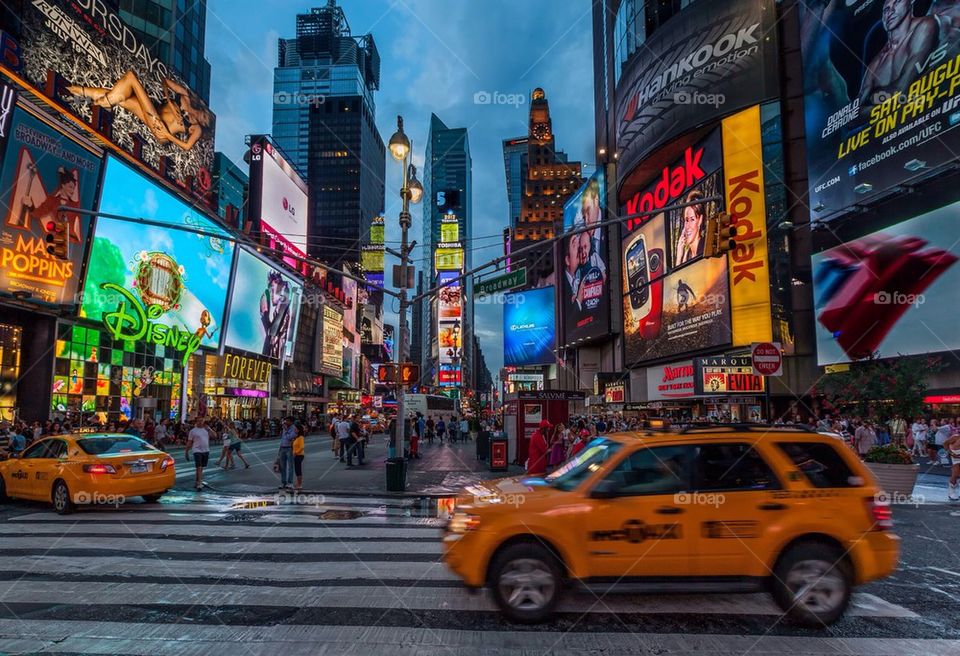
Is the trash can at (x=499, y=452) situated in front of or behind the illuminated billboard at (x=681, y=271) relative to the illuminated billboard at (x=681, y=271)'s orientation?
in front

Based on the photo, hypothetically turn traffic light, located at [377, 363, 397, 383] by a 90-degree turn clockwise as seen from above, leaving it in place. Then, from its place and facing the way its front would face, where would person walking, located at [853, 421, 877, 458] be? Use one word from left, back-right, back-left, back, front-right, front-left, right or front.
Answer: back

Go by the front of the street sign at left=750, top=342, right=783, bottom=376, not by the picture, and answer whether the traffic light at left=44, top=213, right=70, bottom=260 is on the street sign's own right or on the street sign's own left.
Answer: on the street sign's own right

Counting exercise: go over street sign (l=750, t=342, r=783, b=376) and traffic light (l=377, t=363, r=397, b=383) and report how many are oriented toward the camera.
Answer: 2

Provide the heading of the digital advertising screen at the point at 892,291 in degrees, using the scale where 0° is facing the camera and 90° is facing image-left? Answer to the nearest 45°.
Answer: approximately 45°

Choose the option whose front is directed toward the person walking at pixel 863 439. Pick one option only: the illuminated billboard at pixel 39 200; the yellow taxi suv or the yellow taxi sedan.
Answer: the illuminated billboard

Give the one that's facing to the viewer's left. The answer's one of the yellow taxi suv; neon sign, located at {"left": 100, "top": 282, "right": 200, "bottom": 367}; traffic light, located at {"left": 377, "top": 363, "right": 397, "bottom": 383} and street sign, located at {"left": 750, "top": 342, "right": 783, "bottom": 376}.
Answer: the yellow taxi suv

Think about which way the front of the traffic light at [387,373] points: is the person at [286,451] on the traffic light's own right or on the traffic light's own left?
on the traffic light's own right

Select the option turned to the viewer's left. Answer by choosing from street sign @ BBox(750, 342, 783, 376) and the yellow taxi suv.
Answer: the yellow taxi suv

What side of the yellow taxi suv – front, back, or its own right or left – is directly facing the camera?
left

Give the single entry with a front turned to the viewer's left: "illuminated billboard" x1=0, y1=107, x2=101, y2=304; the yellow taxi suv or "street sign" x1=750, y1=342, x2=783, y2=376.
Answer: the yellow taxi suv

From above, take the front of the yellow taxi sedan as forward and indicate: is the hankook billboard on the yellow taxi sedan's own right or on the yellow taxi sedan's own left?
on the yellow taxi sedan's own right

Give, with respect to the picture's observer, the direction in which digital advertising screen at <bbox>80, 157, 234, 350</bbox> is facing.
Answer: facing the viewer and to the right of the viewer

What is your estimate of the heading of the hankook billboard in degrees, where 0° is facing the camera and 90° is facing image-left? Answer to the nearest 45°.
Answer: approximately 45°

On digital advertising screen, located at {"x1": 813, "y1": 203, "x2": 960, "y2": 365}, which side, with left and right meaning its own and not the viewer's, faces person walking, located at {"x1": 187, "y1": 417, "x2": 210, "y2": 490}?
front

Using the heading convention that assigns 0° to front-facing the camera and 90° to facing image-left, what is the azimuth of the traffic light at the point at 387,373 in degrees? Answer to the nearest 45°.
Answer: approximately 0°

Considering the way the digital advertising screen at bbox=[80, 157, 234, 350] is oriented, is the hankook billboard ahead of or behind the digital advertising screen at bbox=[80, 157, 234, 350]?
ahead
